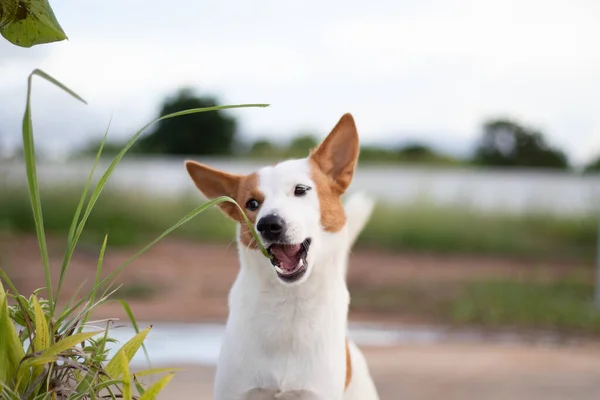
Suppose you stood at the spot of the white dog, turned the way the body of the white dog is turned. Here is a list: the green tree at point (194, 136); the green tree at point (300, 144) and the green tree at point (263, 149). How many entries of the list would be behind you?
3

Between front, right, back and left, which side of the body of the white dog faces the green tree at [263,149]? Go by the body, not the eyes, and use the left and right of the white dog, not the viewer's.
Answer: back

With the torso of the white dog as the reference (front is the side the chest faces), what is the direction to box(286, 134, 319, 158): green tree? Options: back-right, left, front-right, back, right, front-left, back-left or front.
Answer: back

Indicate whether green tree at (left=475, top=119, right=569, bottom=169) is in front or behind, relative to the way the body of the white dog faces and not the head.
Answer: behind

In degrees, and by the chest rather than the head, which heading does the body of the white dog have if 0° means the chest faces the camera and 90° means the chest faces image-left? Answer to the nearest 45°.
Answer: approximately 0°

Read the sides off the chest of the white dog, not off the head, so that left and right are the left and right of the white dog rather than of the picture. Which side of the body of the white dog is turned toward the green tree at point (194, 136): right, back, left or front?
back
